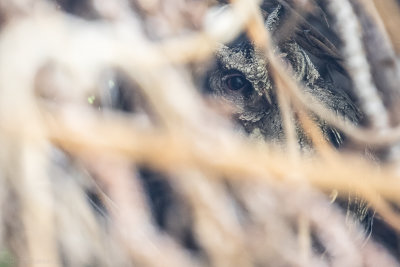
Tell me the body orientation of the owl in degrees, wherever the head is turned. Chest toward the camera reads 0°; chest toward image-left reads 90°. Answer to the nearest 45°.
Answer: approximately 45°
